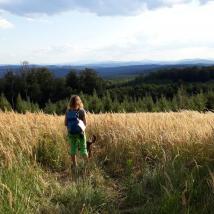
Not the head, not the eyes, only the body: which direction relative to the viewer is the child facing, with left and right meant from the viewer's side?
facing away from the viewer
